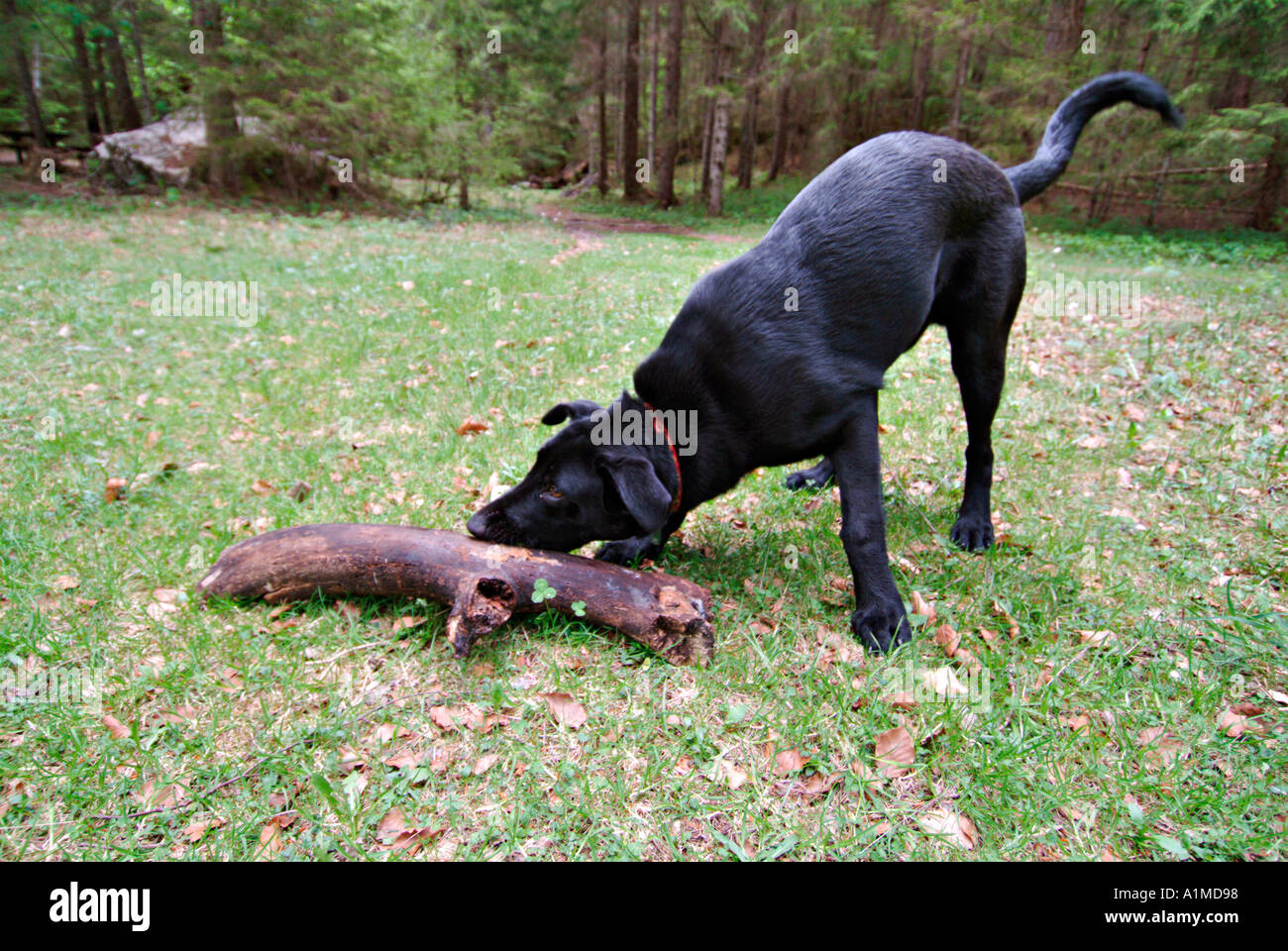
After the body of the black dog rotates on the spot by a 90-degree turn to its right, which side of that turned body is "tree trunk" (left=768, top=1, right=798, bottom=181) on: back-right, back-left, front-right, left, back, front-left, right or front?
front-right

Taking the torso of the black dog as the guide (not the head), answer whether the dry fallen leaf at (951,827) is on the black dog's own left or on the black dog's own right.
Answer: on the black dog's own left

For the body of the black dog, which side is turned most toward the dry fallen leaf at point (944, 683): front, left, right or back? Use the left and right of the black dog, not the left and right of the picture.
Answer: left

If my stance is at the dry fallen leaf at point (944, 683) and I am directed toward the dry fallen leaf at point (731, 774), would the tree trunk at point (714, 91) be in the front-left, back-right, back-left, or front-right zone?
back-right

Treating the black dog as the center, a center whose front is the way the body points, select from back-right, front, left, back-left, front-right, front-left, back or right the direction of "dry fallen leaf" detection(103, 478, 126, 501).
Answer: front-right

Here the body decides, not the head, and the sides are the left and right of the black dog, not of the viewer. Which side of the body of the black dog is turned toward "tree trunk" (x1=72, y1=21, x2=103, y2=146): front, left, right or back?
right

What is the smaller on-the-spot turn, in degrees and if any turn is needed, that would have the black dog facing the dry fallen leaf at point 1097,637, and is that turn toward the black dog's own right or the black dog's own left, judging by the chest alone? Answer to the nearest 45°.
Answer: approximately 135° to the black dog's own left

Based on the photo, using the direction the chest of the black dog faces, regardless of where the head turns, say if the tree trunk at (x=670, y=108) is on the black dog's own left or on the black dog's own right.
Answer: on the black dog's own right

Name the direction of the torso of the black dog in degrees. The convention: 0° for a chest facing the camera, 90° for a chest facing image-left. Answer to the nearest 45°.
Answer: approximately 45°
